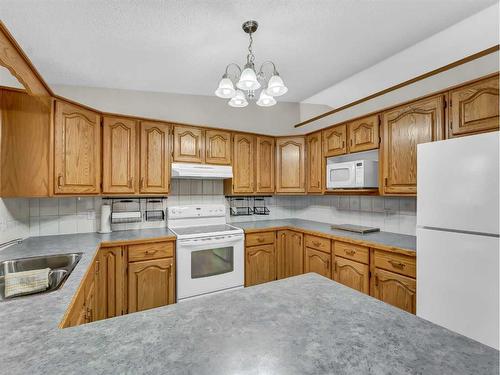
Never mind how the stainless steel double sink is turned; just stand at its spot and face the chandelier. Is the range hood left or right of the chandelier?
left

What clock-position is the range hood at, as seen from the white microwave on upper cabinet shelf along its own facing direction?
The range hood is roughly at 1 o'clock from the white microwave on upper cabinet shelf.

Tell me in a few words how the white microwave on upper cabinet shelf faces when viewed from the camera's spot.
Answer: facing the viewer and to the left of the viewer

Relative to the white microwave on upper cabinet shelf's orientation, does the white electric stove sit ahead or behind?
ahead

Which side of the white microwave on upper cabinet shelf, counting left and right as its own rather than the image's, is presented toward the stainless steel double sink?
front

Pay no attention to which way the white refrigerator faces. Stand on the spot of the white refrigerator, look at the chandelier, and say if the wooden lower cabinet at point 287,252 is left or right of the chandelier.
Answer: right
